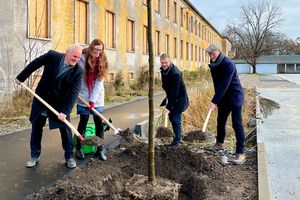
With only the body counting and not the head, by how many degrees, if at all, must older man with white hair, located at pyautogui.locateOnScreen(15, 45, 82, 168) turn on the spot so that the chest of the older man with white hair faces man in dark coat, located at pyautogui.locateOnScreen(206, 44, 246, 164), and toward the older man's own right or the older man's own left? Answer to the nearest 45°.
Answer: approximately 45° to the older man's own left

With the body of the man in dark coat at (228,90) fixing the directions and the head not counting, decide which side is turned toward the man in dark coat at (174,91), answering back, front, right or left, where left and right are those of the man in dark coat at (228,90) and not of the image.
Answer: right

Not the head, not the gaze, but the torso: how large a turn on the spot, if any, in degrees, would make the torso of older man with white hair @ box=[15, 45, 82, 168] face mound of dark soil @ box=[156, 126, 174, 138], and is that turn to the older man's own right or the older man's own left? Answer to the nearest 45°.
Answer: approximately 90° to the older man's own left

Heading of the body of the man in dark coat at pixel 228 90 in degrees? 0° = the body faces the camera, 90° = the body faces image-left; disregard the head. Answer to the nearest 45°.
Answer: approximately 45°

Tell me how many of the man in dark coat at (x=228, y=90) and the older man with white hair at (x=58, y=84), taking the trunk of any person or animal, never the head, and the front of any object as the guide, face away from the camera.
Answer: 0

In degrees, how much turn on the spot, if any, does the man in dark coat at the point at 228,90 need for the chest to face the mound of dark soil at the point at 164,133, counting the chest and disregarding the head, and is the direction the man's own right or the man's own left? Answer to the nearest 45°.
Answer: approximately 90° to the man's own right

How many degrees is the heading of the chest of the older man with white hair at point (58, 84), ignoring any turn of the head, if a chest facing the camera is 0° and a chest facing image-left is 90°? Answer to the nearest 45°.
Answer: approximately 315°
